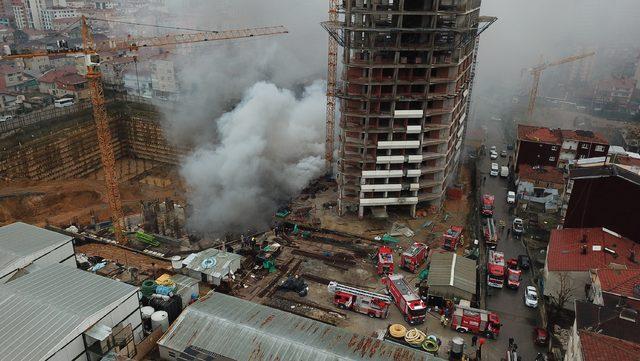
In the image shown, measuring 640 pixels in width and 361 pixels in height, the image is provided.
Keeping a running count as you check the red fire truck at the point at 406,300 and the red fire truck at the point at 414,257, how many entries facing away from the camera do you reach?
0

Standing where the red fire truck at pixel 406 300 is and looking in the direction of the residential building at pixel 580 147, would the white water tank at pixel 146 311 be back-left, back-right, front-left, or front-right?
back-left

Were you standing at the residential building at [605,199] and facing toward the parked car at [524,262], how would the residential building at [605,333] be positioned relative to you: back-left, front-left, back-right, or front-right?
front-left

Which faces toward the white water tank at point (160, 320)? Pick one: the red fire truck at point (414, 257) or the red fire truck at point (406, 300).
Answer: the red fire truck at point (414, 257)

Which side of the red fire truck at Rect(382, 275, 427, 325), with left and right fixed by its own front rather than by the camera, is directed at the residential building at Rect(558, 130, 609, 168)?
left

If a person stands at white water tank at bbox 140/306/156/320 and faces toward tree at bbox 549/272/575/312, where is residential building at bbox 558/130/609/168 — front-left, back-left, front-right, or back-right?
front-left

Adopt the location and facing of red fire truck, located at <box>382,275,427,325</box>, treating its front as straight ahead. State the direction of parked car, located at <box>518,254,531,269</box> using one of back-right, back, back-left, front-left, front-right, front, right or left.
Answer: left

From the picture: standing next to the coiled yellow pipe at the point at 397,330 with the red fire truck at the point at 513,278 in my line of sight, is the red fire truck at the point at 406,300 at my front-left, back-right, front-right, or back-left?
front-left

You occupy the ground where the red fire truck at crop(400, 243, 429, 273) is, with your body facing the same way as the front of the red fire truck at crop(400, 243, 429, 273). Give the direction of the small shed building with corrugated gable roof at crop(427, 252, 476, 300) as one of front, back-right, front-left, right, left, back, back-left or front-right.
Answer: left

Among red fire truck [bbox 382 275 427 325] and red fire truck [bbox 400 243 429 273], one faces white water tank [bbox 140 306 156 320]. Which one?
red fire truck [bbox 400 243 429 273]

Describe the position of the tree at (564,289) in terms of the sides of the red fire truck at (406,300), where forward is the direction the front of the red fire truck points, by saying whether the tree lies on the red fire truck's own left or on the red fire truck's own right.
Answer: on the red fire truck's own left

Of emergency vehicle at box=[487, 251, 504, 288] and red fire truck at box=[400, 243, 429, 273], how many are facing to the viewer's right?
0

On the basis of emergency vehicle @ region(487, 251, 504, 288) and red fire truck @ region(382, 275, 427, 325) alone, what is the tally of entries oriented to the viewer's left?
0

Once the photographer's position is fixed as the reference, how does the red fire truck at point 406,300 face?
facing the viewer and to the right of the viewer

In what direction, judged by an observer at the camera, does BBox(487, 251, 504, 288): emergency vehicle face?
facing the viewer

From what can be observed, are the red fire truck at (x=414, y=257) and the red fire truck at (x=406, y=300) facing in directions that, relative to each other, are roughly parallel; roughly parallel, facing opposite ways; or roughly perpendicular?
roughly perpendicular
